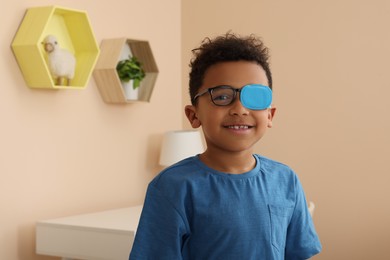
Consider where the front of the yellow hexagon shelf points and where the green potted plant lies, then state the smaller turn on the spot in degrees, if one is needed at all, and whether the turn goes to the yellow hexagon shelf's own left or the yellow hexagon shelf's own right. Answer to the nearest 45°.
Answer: approximately 90° to the yellow hexagon shelf's own left

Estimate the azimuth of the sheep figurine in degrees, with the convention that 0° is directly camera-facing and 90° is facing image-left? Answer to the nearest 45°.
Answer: approximately 45°
